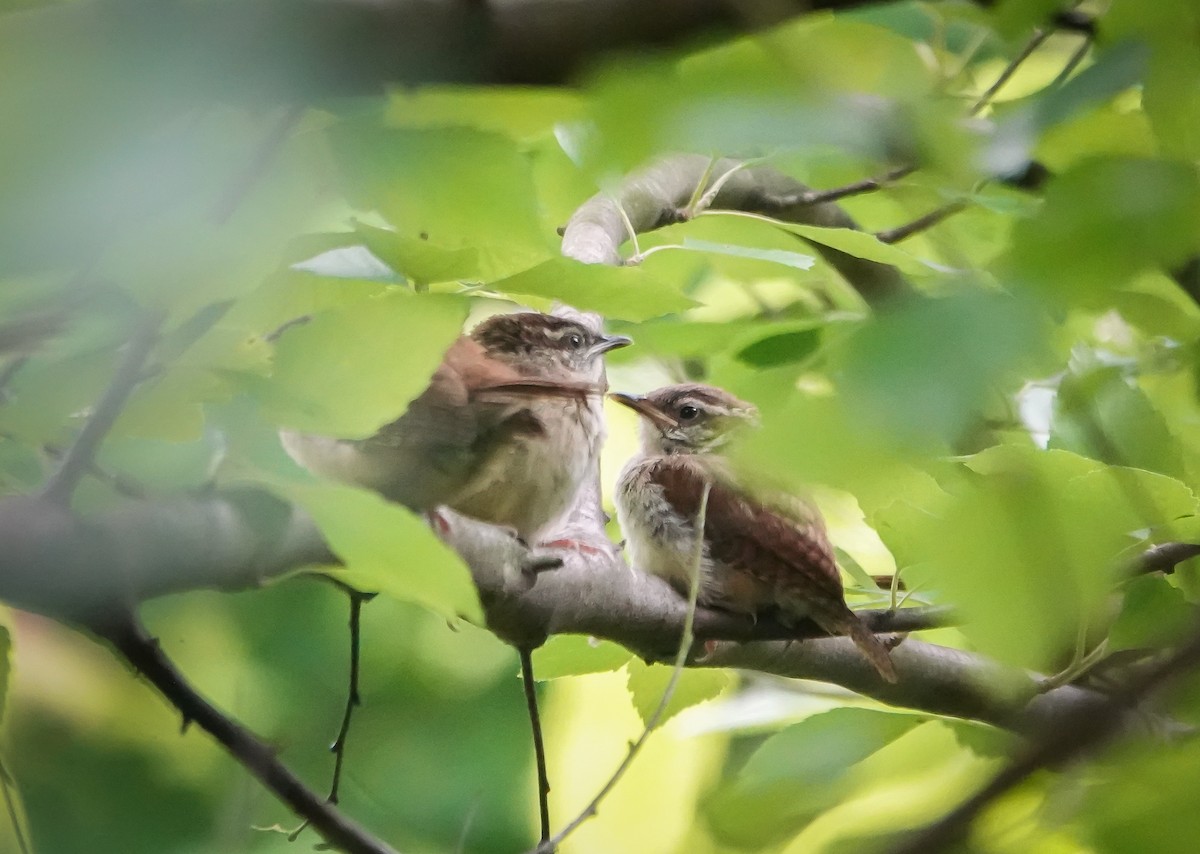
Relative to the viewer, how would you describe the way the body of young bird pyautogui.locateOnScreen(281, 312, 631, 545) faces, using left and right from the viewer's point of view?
facing to the right of the viewer

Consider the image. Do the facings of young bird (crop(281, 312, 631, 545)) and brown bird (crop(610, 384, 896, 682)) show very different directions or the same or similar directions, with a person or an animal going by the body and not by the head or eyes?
very different directions

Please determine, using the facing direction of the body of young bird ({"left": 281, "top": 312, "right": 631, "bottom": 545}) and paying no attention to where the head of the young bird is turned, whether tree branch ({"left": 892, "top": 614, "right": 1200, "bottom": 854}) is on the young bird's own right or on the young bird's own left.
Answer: on the young bird's own right

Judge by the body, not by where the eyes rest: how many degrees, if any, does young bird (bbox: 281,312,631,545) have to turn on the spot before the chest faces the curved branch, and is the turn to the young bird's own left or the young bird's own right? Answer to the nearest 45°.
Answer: approximately 45° to the young bird's own left

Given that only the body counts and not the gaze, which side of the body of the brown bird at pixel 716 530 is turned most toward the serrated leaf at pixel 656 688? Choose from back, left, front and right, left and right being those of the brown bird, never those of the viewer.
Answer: left

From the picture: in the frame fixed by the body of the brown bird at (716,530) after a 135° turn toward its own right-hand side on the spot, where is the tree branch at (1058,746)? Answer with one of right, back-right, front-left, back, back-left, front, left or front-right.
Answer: back-right

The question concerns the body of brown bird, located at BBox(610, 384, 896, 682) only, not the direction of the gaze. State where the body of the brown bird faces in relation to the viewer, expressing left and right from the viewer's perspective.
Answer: facing to the left of the viewer
